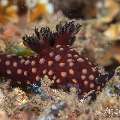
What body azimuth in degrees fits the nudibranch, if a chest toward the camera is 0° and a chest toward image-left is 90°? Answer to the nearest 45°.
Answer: approximately 270°
